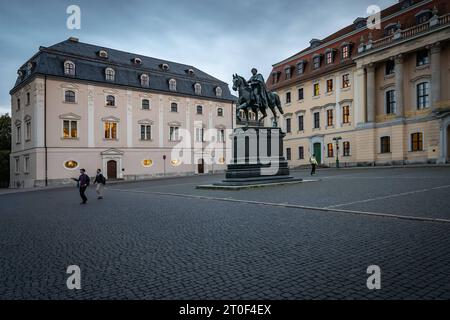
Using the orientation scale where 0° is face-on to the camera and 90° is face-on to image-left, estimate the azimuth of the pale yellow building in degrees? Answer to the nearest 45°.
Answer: approximately 45°

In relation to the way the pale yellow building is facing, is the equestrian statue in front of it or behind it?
in front
